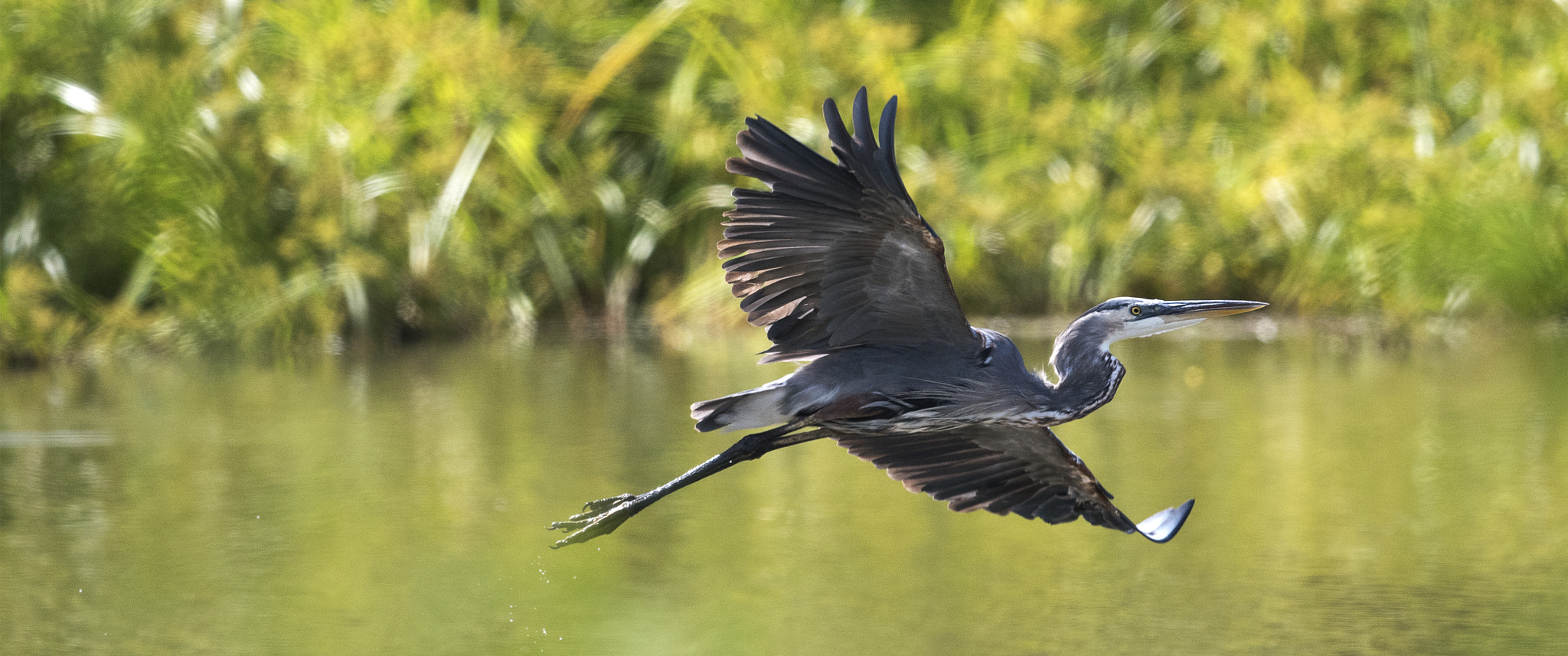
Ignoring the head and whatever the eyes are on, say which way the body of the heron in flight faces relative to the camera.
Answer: to the viewer's right
